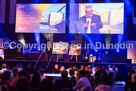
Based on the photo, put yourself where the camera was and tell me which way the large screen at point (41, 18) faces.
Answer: facing the viewer

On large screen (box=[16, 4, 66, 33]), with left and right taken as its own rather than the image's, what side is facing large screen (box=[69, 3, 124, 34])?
left

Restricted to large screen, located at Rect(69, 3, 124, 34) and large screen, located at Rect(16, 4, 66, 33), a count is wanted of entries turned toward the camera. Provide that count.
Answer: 2

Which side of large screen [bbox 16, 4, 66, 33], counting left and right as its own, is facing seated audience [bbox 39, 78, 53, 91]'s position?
front

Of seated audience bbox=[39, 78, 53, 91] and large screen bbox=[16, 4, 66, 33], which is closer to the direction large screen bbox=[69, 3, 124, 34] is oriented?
the seated audience

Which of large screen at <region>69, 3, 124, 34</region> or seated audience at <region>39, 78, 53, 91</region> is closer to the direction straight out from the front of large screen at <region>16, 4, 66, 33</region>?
the seated audience

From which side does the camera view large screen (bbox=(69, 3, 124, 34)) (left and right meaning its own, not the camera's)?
front

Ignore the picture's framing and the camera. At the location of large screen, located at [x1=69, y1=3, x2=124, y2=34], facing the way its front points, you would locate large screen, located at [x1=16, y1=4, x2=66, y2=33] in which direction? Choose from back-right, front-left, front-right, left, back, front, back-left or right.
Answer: right

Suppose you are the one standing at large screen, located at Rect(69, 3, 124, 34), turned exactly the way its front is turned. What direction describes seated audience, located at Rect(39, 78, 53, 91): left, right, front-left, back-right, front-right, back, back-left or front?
front
